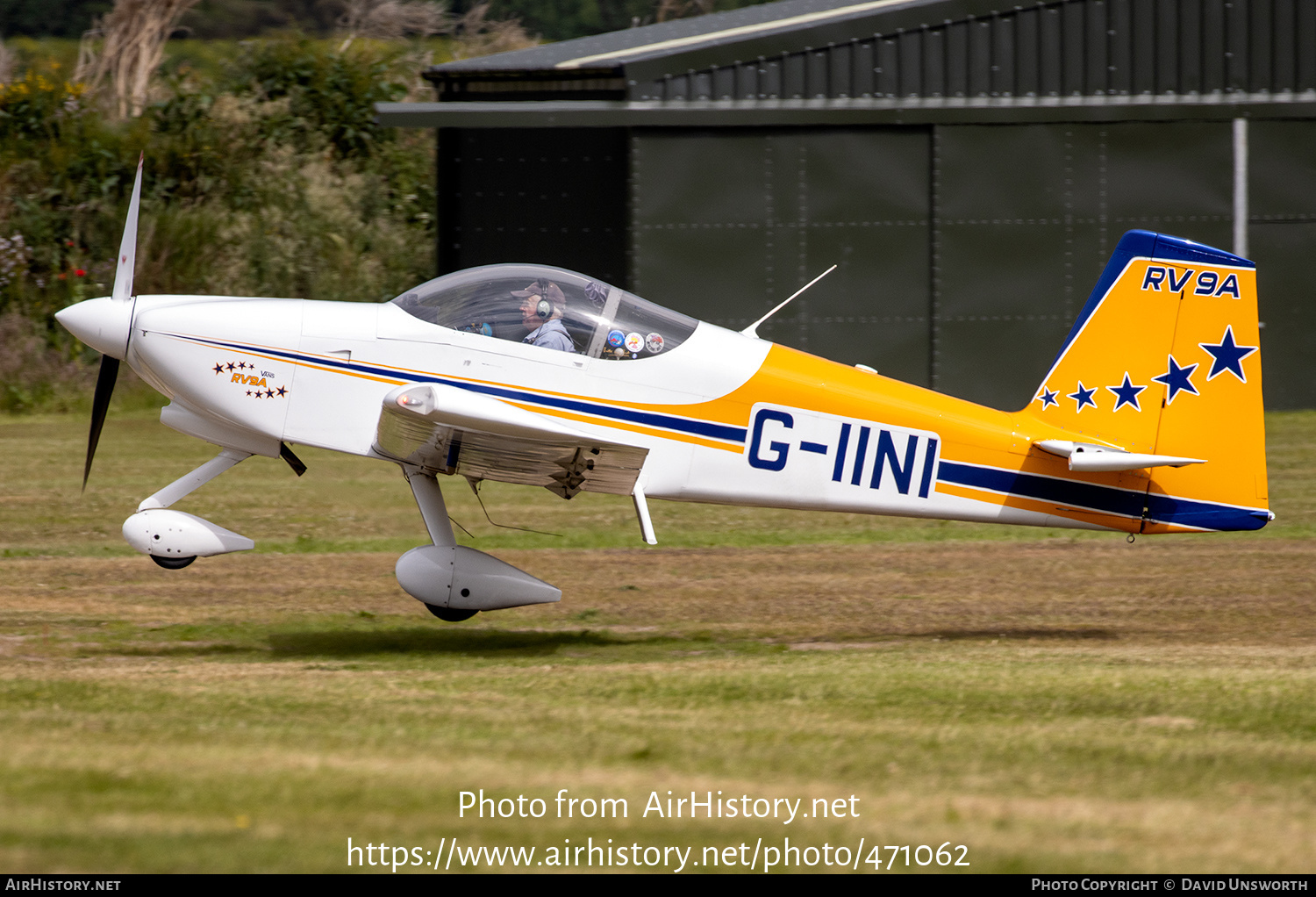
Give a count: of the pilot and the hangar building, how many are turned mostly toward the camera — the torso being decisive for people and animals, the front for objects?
1

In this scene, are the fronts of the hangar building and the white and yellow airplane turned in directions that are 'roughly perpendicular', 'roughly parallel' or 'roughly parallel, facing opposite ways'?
roughly perpendicular

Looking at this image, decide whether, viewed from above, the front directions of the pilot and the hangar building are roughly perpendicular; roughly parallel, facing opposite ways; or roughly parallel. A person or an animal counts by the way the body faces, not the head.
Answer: roughly perpendicular

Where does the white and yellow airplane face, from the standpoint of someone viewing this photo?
facing to the left of the viewer

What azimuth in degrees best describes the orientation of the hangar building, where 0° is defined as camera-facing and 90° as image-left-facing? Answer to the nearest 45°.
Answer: approximately 0°

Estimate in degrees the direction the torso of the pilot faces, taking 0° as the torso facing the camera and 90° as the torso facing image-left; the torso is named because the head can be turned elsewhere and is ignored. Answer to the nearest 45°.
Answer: approximately 90°

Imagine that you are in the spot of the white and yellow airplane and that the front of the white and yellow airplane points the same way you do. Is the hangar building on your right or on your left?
on your right

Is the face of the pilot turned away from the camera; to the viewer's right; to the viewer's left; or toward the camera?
to the viewer's left

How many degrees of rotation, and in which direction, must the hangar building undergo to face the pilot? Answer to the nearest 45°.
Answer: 0° — it already faces them
